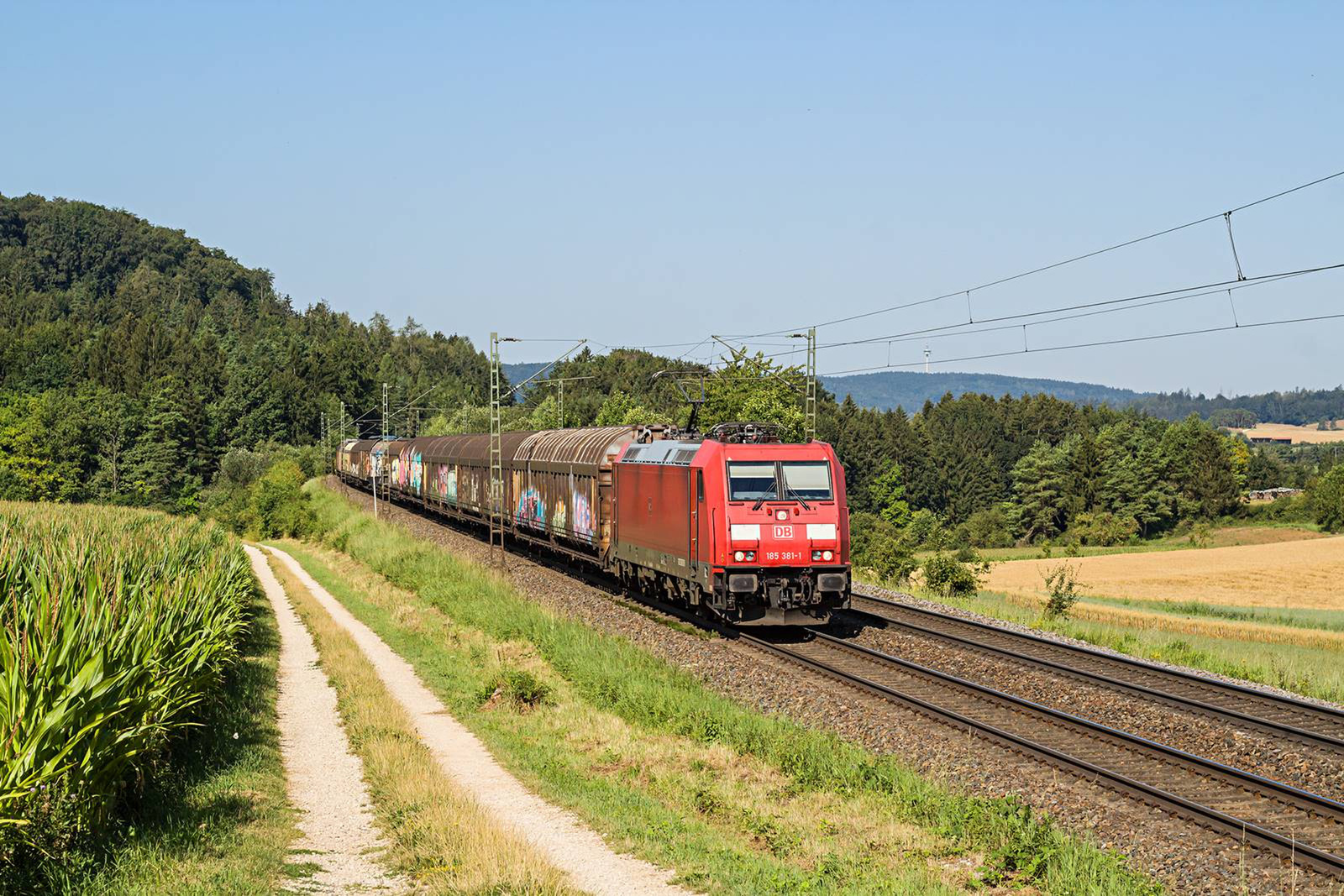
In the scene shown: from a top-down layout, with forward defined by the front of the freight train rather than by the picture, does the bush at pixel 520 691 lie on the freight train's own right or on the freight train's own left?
on the freight train's own right

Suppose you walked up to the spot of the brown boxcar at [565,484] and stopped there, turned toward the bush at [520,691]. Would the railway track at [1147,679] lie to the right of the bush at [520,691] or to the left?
left

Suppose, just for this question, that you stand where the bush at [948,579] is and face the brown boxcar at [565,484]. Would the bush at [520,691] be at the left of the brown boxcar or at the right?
left

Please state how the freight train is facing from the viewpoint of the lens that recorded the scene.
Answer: facing the viewer and to the right of the viewer

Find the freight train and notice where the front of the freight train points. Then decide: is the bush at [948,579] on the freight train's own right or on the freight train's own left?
on the freight train's own left
